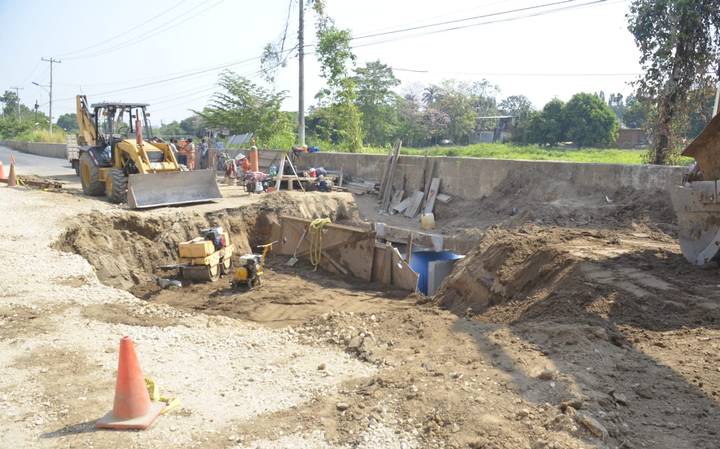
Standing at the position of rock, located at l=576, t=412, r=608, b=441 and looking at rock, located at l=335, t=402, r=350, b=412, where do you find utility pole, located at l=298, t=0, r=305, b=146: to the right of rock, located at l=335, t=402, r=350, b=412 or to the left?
right

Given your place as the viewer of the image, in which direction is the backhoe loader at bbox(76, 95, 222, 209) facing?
facing the viewer and to the right of the viewer

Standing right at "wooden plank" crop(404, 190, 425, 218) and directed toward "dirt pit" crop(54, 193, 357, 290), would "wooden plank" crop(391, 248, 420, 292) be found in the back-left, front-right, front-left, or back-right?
front-left

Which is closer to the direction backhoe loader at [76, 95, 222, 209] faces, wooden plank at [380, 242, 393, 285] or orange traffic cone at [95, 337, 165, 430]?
the wooden plank

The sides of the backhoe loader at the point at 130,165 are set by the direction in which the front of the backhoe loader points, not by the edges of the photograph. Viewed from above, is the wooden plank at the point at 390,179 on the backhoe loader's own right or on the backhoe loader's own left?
on the backhoe loader's own left

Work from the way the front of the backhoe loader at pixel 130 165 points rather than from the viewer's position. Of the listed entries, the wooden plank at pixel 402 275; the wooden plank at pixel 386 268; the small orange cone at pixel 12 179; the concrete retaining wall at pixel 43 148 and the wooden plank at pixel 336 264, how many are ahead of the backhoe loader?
3

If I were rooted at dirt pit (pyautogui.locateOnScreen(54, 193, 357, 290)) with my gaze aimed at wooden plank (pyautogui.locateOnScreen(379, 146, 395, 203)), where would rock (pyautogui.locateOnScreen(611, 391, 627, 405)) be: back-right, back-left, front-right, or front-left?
back-right

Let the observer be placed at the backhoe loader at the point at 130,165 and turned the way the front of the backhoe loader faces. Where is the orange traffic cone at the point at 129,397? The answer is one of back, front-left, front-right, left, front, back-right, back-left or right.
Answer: front-right

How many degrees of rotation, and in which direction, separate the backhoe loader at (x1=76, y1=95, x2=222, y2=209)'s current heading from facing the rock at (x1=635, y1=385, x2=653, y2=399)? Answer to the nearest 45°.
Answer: approximately 45° to its right

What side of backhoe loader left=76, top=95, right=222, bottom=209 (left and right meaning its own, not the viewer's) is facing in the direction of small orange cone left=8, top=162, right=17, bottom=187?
back

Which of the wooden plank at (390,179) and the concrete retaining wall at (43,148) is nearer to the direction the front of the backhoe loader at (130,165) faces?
the wooden plank

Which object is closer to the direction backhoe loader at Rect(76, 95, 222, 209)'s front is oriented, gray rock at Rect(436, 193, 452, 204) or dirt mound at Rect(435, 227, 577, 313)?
the dirt mound

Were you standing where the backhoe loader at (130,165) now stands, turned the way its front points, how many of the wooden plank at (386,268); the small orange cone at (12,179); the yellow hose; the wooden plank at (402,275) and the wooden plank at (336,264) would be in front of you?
4

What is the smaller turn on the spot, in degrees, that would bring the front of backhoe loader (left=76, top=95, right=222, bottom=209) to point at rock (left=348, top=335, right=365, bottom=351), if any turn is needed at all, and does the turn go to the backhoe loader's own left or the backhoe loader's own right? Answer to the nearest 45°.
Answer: approximately 45° to the backhoe loader's own right
